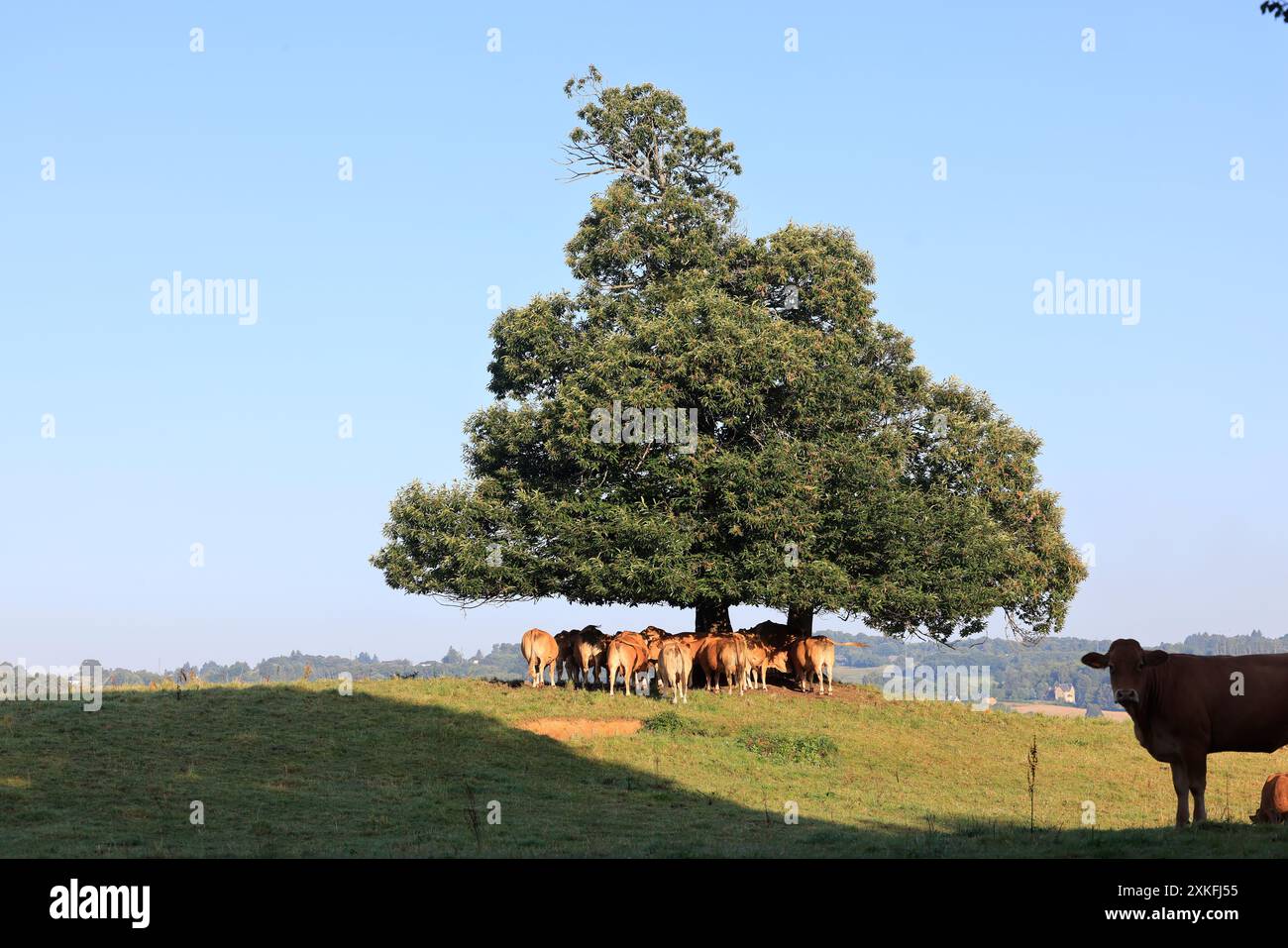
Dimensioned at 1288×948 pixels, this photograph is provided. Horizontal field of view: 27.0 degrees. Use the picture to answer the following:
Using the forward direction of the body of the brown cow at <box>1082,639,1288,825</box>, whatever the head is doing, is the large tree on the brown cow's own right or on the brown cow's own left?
on the brown cow's own right

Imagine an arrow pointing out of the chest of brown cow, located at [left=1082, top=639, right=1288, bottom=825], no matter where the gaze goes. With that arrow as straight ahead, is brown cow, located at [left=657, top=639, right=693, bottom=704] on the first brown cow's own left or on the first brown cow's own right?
on the first brown cow's own right

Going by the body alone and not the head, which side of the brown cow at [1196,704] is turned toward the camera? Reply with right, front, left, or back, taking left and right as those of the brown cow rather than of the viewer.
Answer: left

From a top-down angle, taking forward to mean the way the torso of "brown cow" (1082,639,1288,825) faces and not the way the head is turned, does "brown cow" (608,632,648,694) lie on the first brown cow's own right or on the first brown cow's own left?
on the first brown cow's own right
